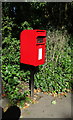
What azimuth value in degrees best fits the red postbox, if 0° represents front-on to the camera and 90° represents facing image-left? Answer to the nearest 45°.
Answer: approximately 315°
